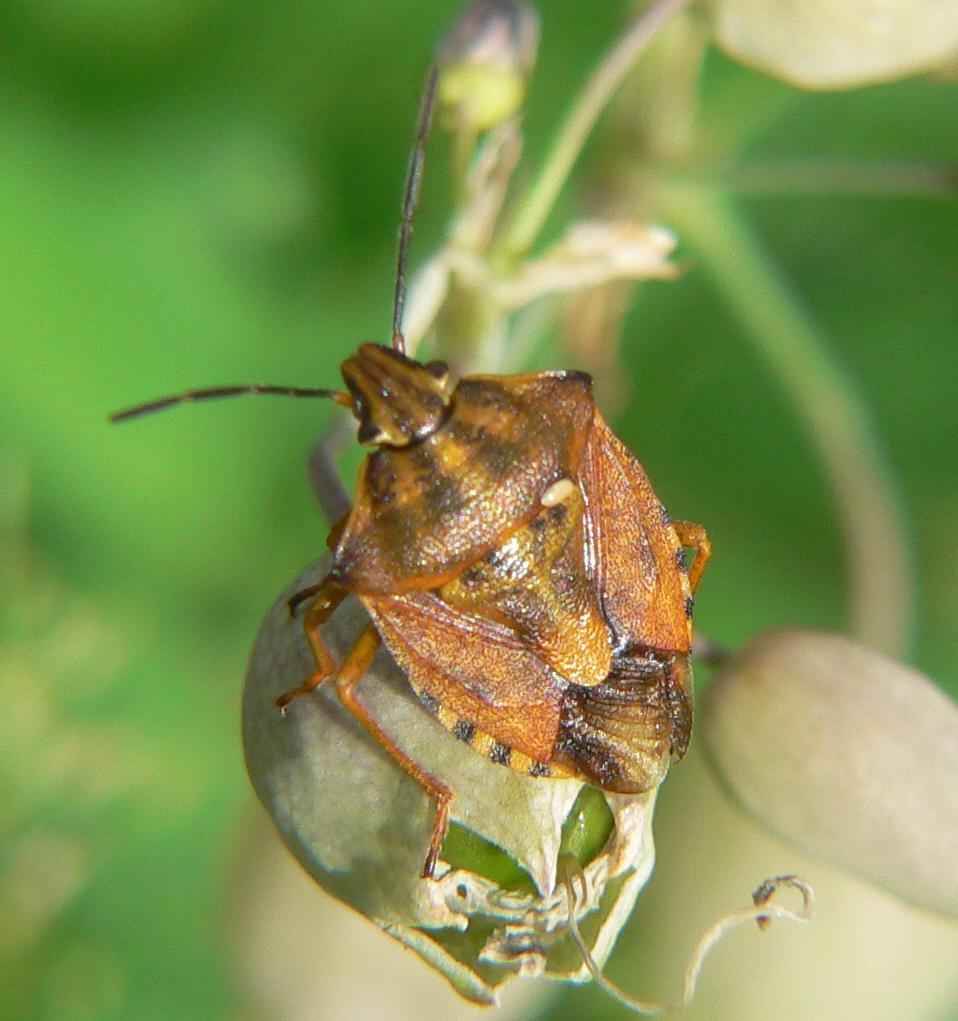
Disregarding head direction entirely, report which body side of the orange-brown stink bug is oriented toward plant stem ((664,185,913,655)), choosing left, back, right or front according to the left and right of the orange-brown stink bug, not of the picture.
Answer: right

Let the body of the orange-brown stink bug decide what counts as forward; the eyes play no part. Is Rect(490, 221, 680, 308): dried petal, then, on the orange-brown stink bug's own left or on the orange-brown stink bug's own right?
on the orange-brown stink bug's own right

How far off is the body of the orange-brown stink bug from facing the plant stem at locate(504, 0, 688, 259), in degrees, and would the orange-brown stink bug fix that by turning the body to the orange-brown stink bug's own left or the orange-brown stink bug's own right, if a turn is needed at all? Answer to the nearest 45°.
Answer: approximately 45° to the orange-brown stink bug's own right

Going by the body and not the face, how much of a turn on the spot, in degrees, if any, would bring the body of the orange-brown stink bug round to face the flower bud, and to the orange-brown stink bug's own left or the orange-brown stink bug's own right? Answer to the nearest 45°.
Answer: approximately 45° to the orange-brown stink bug's own right

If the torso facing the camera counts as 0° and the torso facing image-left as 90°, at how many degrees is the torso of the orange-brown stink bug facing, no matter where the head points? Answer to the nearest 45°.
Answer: approximately 135°
